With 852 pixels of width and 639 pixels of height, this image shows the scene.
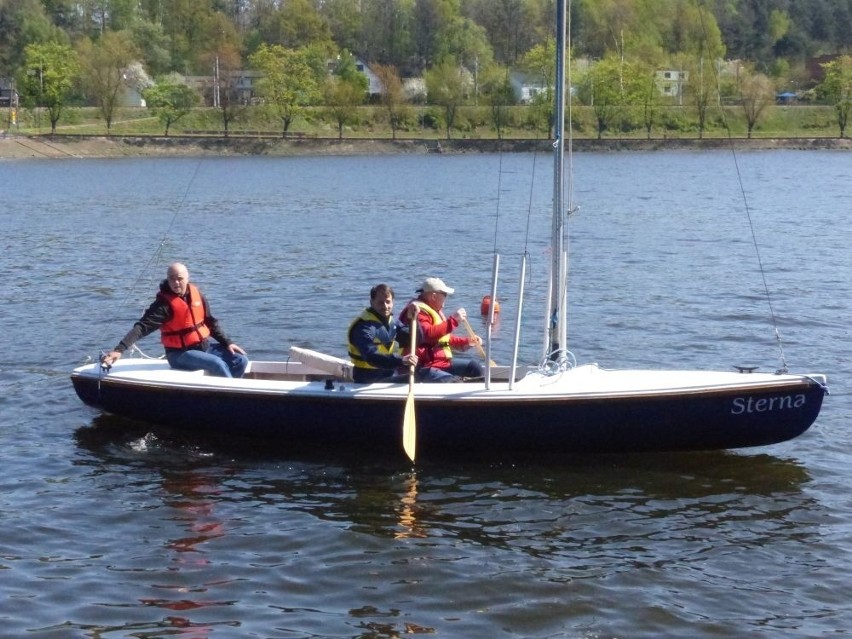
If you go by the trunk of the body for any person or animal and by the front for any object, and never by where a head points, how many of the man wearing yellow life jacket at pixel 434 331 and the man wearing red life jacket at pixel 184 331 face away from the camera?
0

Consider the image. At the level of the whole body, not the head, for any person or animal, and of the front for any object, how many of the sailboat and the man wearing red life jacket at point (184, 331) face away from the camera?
0

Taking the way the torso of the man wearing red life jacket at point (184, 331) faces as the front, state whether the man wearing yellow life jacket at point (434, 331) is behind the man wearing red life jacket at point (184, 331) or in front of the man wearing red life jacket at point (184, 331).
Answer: in front

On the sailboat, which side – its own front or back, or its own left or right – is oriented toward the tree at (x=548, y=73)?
left

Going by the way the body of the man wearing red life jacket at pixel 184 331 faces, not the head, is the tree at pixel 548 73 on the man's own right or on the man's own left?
on the man's own left

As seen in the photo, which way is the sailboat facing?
to the viewer's right
